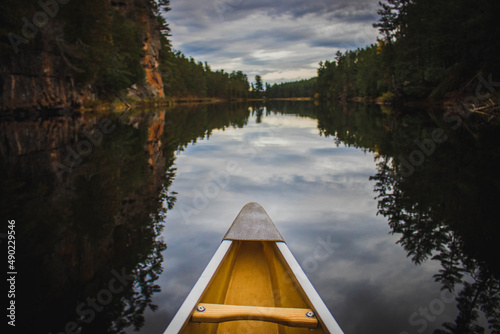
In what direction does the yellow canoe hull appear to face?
away from the camera
